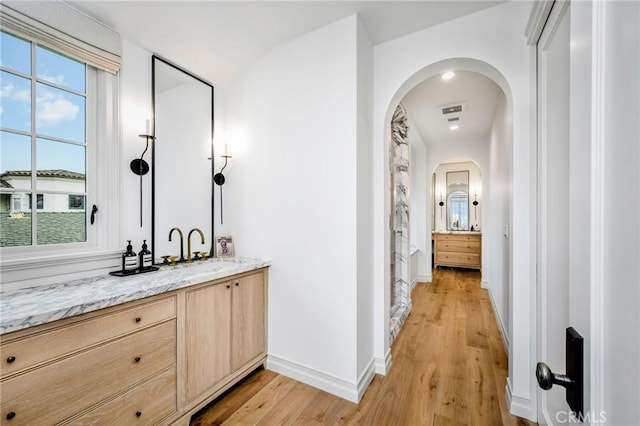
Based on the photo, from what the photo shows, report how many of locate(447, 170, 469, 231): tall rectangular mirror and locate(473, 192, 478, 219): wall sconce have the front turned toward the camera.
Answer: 2

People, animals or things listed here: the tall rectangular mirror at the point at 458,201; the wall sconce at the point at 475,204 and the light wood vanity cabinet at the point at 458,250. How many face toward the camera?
3

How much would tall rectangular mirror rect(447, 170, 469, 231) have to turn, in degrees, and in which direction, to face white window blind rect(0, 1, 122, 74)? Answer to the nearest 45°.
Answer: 0° — it already faces it

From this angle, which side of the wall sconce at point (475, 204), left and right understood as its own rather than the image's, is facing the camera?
front

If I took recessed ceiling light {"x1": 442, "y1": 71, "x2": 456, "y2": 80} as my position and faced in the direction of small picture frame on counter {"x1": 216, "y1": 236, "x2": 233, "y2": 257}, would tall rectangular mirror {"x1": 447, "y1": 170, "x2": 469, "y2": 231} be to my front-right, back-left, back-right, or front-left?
back-right

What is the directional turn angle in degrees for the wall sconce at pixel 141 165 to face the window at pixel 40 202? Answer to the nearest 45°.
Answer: approximately 135° to its right

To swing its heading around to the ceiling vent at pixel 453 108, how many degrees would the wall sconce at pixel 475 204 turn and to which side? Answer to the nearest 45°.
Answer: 0° — it already faces it

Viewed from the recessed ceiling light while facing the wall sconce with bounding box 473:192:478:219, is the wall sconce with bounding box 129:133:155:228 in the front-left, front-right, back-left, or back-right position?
back-left

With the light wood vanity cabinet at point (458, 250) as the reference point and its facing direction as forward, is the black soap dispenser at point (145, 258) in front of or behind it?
in front

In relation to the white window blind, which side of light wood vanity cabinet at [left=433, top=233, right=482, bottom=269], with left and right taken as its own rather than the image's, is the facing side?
front

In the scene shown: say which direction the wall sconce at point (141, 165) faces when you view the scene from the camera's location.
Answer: facing the viewer and to the right of the viewer
